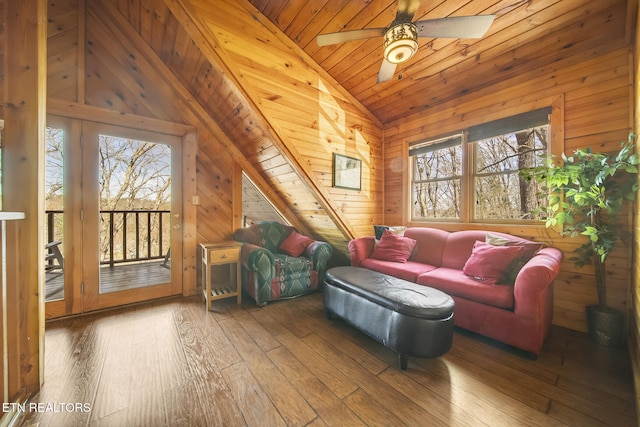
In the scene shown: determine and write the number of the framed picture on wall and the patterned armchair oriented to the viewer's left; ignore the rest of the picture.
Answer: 0

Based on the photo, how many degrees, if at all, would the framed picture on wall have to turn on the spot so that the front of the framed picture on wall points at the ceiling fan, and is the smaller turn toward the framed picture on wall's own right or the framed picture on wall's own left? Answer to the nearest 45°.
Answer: approximately 45° to the framed picture on wall's own right

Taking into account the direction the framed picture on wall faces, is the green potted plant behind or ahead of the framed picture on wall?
ahead

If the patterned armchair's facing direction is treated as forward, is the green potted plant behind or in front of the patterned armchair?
in front

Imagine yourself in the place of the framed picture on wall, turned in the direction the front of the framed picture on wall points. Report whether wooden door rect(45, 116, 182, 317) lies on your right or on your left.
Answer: on your right

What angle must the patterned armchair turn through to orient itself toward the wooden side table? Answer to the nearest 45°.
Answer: approximately 135° to its right

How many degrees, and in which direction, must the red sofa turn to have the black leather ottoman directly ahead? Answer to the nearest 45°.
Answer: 0° — it already faces it

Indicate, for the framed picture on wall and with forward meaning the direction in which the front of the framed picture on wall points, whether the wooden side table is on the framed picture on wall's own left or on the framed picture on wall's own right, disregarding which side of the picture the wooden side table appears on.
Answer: on the framed picture on wall's own right

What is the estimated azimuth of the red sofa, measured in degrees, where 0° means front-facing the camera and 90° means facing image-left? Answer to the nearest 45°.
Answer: approximately 45°

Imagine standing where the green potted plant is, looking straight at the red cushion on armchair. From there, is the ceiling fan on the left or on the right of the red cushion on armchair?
left

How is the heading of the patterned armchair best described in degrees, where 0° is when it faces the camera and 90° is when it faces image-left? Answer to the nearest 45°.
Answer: approximately 315°

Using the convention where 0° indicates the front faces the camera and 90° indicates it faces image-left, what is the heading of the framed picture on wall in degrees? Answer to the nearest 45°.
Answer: approximately 315°
